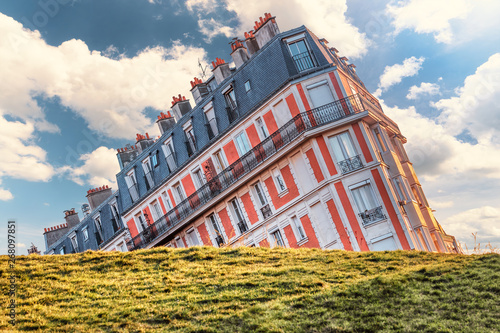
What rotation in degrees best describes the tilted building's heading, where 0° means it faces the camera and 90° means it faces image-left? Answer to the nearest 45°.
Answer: approximately 45°
